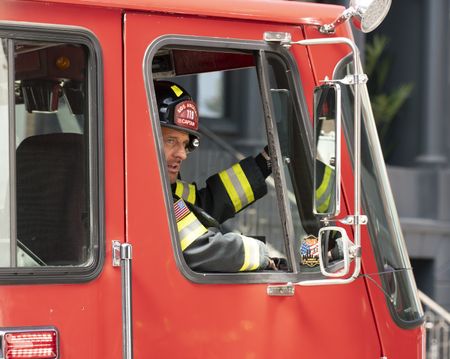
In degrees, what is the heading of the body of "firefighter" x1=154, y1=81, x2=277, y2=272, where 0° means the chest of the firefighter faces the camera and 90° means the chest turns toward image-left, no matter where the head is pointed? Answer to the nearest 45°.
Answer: approximately 315°

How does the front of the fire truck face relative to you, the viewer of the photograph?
facing to the right of the viewer
